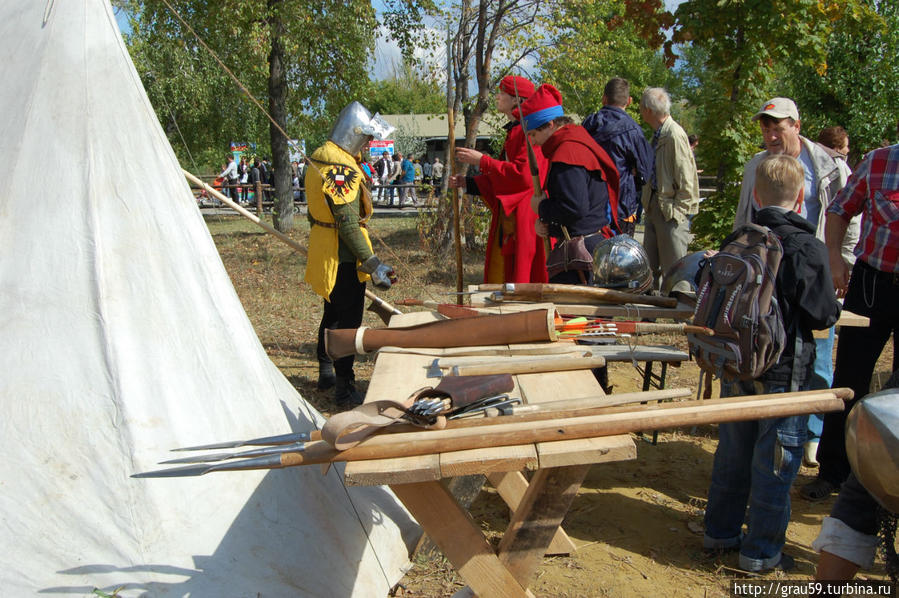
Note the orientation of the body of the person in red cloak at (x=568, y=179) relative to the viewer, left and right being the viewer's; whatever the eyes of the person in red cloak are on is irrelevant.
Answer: facing to the left of the viewer

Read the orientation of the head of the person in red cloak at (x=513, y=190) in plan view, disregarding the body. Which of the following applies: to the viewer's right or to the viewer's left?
to the viewer's left

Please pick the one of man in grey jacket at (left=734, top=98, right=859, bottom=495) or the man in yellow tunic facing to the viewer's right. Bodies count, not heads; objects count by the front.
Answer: the man in yellow tunic

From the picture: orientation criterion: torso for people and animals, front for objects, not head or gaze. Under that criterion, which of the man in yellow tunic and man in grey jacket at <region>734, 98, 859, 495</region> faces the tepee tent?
the man in grey jacket

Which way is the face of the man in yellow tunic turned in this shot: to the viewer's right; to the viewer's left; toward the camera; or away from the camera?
to the viewer's right

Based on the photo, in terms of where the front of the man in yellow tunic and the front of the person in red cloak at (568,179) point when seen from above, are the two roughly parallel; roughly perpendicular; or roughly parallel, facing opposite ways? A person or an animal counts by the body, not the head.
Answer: roughly parallel, facing opposite ways

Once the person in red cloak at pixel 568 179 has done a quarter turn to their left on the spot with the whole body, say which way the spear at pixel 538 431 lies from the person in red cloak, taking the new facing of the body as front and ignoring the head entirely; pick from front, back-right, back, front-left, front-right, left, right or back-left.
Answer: front

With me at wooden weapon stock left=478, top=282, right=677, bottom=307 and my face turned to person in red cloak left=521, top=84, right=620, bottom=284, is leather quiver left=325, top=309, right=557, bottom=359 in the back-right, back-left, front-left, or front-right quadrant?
back-left

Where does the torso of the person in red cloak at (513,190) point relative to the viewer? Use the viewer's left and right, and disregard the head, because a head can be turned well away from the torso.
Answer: facing to the left of the viewer

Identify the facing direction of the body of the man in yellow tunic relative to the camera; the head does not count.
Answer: to the viewer's right

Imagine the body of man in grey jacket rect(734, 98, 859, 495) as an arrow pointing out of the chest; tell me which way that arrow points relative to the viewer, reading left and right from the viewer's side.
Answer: facing the viewer and to the left of the viewer

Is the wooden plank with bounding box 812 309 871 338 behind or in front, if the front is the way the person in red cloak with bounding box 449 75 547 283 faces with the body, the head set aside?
behind

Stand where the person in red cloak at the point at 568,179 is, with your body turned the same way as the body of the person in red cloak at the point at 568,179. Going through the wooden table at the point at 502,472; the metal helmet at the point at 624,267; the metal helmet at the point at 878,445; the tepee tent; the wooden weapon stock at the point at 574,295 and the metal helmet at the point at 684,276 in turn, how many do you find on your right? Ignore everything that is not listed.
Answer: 0
